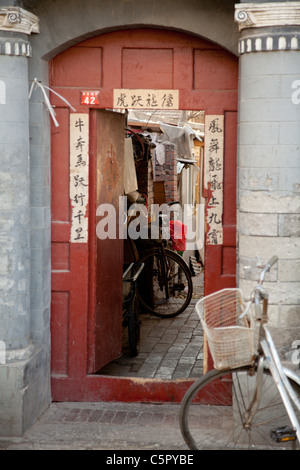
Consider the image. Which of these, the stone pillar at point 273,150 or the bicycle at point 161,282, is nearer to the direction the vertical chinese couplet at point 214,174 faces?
the stone pillar

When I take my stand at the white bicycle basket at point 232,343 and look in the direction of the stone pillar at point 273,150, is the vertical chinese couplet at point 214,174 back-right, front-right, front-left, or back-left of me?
front-left

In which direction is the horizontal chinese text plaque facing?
toward the camera

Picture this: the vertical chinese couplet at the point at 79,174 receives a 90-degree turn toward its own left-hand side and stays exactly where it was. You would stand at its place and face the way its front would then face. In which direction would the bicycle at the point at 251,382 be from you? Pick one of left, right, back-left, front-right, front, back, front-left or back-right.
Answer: front-right

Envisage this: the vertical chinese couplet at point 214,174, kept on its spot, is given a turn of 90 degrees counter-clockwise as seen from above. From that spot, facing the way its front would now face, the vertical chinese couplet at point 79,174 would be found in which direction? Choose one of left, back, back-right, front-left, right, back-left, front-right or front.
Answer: back

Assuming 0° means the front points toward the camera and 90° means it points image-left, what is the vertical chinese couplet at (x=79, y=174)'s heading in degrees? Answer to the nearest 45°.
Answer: approximately 0°

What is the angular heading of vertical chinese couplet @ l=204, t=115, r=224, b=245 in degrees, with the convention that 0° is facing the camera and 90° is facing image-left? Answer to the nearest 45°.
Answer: approximately 0°

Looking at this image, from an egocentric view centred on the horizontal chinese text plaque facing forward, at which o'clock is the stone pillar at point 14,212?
The stone pillar is roughly at 2 o'clock from the horizontal chinese text plaque.

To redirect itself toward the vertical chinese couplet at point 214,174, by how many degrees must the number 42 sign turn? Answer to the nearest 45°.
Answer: approximately 90° to its left

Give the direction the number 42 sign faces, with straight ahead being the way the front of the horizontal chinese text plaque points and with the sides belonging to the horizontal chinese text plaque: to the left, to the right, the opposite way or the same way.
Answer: the same way

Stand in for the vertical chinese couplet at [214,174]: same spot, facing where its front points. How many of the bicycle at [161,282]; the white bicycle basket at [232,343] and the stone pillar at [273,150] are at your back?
1

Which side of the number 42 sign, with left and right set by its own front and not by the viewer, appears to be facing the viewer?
front
